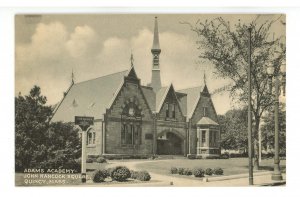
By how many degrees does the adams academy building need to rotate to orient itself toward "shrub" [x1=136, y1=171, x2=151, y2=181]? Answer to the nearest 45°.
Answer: approximately 45° to its right
